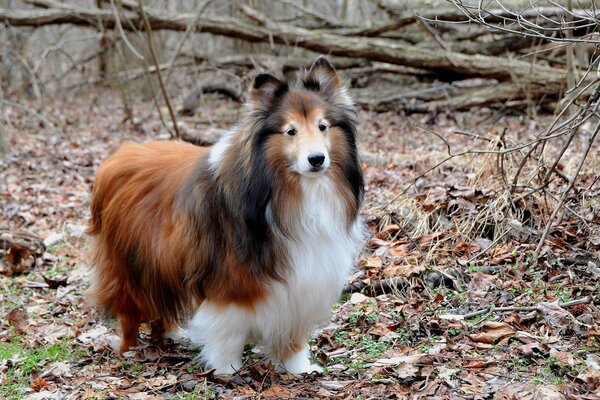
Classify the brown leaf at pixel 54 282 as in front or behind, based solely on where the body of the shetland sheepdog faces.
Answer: behind

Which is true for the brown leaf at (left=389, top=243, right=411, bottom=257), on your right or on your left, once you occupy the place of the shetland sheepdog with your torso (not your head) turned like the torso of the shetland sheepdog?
on your left

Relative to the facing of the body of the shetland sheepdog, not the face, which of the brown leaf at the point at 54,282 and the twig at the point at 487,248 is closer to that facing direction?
the twig

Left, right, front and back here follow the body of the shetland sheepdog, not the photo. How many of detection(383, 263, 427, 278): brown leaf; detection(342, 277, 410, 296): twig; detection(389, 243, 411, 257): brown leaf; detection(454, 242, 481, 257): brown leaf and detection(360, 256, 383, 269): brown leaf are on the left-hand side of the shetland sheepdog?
5

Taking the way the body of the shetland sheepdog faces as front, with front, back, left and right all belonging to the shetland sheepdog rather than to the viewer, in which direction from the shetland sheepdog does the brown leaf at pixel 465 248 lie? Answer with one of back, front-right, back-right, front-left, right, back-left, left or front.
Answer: left

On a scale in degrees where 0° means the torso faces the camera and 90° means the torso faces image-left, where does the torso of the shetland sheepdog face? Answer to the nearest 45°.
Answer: approximately 315°

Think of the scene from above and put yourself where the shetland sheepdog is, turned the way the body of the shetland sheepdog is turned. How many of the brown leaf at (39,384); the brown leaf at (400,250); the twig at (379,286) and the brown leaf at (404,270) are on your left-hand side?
3

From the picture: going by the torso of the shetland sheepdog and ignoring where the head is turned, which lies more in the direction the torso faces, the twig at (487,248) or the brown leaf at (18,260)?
the twig

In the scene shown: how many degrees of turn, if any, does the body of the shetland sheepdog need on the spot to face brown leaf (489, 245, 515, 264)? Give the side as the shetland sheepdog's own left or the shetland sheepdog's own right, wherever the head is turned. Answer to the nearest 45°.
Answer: approximately 90° to the shetland sheepdog's own left

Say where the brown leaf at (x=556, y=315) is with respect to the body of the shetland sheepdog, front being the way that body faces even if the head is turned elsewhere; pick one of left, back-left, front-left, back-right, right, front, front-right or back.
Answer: front-left

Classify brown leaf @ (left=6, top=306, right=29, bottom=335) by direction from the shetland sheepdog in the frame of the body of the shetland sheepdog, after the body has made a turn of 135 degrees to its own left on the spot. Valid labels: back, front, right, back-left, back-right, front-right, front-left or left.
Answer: front-left

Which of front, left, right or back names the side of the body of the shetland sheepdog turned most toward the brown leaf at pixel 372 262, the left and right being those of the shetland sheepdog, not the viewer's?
left

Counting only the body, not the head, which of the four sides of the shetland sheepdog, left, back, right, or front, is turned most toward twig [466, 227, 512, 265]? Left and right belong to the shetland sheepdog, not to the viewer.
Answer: left
